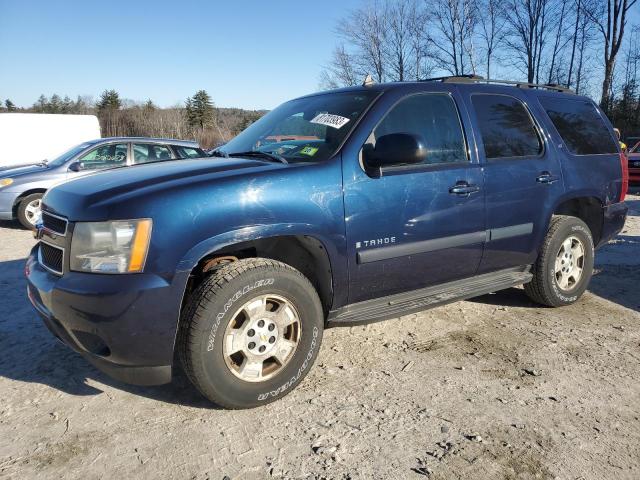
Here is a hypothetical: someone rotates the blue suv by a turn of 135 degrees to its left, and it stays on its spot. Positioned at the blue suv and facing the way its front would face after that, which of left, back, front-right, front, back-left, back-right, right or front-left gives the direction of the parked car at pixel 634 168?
front-left

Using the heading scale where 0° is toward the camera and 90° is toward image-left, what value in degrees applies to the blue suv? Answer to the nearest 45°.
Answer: approximately 45°

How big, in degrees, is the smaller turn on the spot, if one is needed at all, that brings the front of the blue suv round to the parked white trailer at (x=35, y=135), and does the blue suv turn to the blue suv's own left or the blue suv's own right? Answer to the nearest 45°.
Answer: approximately 90° to the blue suv's own right

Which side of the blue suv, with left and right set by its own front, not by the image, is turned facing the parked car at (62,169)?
right
